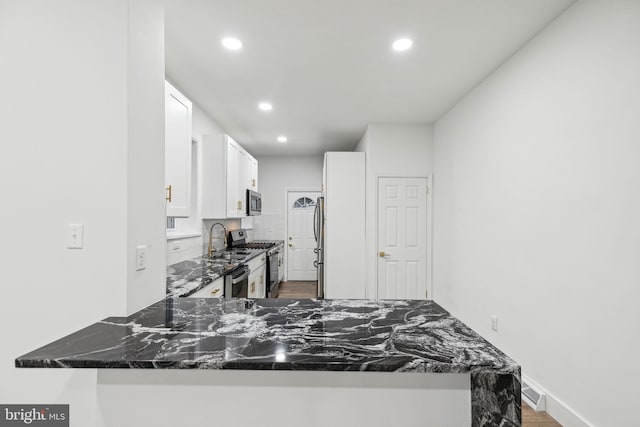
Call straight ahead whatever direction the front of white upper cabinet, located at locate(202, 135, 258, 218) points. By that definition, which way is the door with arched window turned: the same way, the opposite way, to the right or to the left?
to the right

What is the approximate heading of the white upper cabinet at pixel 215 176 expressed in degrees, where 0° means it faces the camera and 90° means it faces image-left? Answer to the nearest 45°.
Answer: approximately 270°

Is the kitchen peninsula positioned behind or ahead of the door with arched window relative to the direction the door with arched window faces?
ahead

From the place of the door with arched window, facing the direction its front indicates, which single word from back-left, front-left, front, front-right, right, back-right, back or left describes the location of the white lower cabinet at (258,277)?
front

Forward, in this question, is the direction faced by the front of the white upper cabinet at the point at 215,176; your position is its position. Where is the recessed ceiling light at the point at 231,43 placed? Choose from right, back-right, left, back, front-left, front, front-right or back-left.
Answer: right

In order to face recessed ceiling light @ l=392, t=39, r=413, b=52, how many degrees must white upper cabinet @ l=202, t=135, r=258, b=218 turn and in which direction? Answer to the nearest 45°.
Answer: approximately 45° to its right

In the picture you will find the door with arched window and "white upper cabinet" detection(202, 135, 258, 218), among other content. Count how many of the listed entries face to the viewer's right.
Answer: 1

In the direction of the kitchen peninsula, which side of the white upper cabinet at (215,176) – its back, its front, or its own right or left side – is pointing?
right

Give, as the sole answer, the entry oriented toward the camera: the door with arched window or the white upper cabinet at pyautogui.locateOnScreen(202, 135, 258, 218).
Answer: the door with arched window

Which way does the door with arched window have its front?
toward the camera

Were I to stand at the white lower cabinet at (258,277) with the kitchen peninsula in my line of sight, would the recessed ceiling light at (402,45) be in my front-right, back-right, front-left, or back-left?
front-left

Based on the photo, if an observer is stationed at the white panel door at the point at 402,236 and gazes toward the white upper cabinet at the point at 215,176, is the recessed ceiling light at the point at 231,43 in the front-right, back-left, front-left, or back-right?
front-left
